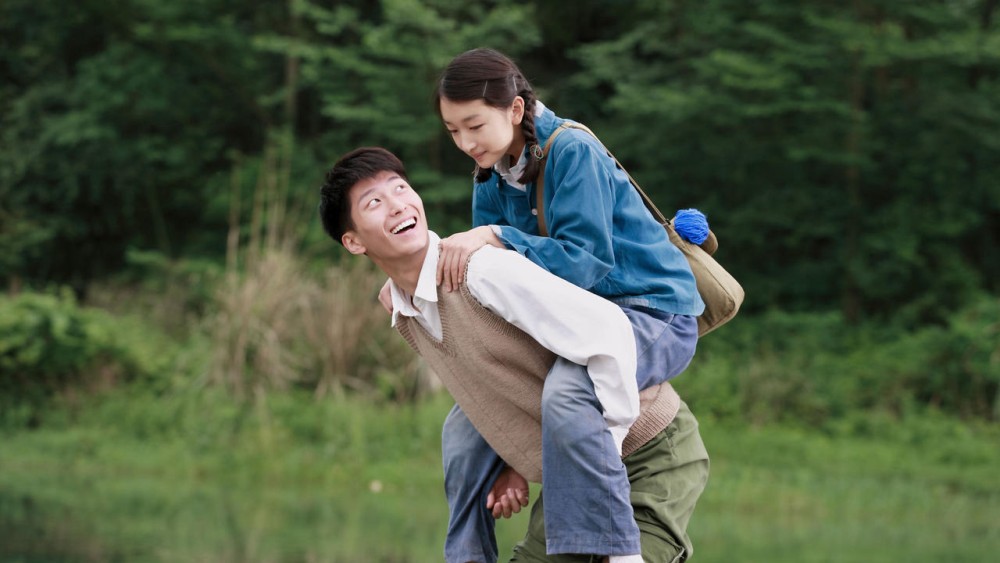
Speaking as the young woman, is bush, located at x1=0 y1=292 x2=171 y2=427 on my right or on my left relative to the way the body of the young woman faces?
on my right

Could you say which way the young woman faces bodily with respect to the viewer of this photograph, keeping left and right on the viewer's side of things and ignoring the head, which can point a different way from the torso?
facing the viewer and to the left of the viewer

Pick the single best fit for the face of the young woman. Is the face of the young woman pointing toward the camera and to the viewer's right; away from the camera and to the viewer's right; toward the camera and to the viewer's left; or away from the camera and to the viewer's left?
toward the camera and to the viewer's left

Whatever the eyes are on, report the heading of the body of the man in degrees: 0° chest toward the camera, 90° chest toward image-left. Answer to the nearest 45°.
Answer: approximately 45°

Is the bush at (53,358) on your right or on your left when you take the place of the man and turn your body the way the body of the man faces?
on your right
